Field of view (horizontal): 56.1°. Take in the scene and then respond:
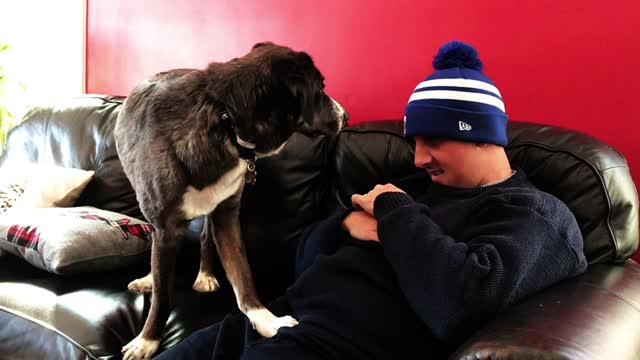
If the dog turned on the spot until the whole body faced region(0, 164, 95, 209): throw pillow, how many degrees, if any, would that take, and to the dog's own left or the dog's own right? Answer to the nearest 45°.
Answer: approximately 180°

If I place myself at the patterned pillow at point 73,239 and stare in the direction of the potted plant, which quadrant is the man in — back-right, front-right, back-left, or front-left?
back-right

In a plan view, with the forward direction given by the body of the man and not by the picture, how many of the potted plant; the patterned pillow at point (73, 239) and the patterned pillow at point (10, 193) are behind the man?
0

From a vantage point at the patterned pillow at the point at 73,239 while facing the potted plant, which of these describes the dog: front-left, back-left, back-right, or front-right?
back-right

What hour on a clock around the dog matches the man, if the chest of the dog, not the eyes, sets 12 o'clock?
The man is roughly at 12 o'clock from the dog.

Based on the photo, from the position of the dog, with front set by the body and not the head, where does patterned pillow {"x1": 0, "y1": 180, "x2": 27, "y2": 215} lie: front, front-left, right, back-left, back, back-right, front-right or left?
back

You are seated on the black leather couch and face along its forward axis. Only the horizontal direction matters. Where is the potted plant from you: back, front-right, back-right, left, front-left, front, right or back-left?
back-right

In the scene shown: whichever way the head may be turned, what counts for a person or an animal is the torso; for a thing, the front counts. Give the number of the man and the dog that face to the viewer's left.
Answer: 1

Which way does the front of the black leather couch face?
toward the camera

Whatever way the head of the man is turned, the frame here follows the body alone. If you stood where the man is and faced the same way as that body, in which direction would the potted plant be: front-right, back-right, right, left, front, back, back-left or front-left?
front-right

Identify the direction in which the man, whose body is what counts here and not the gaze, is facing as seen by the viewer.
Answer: to the viewer's left

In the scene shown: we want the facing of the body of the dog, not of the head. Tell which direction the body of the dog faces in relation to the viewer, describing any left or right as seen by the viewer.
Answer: facing the viewer and to the right of the viewer

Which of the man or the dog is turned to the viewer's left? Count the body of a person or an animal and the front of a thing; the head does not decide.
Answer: the man

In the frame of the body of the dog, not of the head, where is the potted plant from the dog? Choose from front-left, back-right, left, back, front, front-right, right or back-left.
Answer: back
